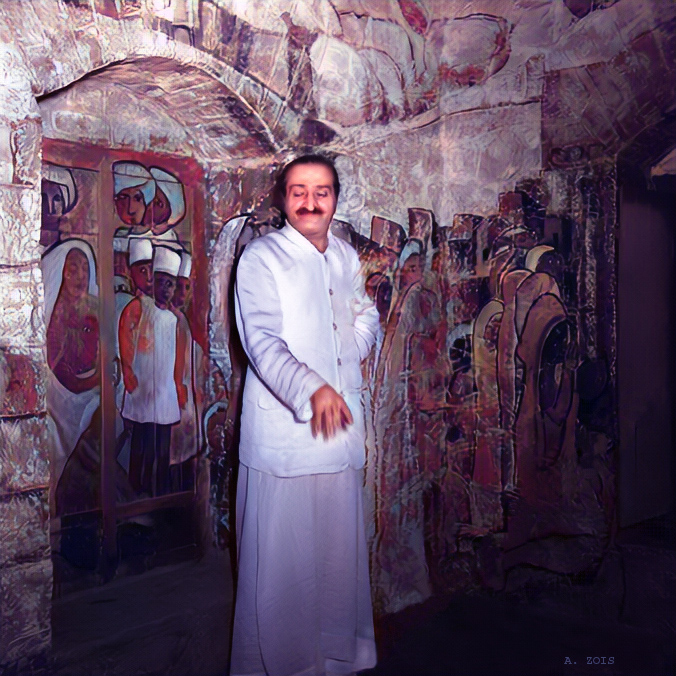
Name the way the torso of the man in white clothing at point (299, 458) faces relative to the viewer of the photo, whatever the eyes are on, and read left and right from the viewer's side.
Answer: facing the viewer and to the right of the viewer
